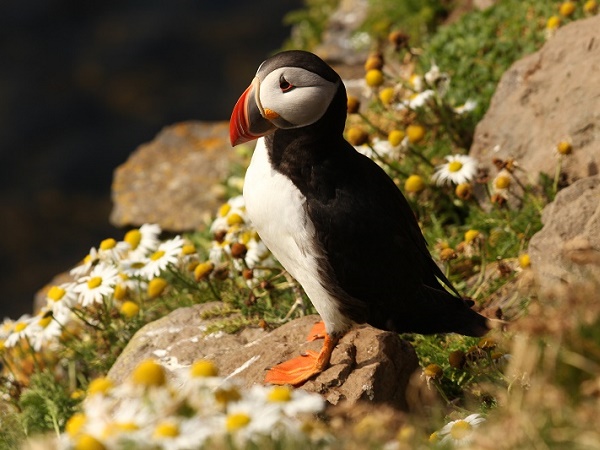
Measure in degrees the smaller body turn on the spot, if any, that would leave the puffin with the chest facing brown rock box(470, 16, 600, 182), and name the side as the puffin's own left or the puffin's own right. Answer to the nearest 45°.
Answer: approximately 135° to the puffin's own right

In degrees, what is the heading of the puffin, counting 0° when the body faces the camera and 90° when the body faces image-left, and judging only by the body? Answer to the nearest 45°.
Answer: approximately 90°

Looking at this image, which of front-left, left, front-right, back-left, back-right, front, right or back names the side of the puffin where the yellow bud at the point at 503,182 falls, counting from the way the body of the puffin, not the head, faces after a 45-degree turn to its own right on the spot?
right

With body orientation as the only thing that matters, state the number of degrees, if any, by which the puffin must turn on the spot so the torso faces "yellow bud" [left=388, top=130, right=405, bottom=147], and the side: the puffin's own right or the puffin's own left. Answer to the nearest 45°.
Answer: approximately 90° to the puffin's own right

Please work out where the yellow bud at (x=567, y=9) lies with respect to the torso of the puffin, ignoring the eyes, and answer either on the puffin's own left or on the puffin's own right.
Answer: on the puffin's own right

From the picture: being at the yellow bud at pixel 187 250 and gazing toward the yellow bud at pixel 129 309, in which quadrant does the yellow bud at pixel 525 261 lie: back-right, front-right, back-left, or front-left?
back-left

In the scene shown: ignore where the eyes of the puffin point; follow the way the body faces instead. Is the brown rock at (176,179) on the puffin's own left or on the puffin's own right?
on the puffin's own right

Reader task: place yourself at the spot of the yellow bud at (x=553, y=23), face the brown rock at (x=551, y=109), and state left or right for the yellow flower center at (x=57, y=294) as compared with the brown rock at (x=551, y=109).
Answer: right
